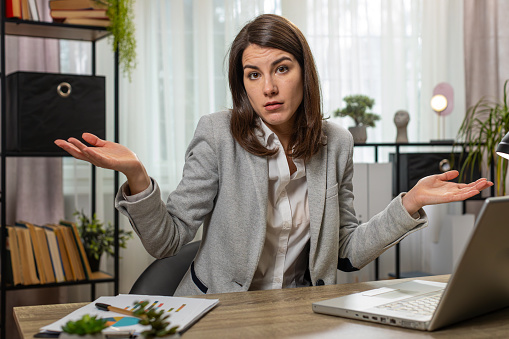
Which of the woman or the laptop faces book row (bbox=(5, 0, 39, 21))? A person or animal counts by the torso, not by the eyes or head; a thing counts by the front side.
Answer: the laptop

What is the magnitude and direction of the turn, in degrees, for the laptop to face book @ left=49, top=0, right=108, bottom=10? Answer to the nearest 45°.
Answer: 0° — it already faces it

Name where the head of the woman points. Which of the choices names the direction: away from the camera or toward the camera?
toward the camera

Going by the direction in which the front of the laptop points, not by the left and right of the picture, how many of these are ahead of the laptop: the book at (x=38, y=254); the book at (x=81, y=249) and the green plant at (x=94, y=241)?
3

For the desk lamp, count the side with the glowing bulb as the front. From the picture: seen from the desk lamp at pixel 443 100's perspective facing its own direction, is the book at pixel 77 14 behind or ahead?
ahead

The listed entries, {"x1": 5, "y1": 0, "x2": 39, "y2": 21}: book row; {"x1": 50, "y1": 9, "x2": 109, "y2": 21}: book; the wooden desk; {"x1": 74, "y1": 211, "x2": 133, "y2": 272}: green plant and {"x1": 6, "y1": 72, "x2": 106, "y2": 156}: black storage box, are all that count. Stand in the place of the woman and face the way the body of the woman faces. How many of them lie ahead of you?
1

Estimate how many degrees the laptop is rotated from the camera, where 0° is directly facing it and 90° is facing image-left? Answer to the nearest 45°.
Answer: approximately 135°

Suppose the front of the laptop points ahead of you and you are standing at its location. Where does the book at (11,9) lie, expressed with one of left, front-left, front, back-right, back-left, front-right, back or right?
front

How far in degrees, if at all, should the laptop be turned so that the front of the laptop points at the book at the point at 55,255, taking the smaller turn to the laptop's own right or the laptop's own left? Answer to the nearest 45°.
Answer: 0° — it already faces it

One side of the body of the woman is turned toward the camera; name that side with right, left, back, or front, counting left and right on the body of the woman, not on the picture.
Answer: front

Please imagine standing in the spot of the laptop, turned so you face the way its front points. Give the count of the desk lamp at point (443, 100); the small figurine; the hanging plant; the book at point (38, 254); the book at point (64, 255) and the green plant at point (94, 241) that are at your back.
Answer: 0

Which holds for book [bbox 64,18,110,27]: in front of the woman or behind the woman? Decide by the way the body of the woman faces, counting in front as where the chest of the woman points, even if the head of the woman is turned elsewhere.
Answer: behind

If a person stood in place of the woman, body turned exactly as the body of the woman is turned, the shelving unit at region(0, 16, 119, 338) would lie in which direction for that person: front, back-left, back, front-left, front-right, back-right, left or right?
back-right

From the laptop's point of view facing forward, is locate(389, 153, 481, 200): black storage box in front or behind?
in front
